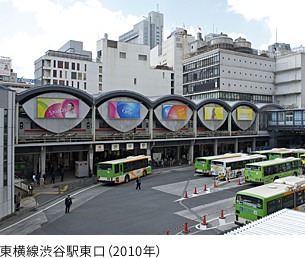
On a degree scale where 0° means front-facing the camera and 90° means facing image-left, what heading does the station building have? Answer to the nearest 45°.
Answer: approximately 315°

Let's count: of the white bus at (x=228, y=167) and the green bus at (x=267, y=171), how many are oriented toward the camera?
0

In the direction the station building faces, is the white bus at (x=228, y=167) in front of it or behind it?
in front

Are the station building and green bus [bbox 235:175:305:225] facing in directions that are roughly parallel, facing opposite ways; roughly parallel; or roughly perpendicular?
roughly perpendicular
